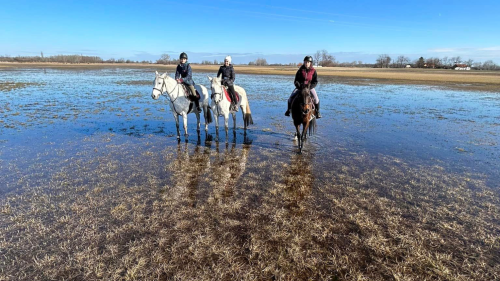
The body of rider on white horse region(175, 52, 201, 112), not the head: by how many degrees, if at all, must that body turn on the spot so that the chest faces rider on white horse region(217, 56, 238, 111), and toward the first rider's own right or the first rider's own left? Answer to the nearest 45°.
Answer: approximately 135° to the first rider's own left

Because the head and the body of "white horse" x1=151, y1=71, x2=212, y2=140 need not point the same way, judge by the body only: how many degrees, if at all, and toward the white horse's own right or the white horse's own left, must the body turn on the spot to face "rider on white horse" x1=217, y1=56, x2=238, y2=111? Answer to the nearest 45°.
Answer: approximately 135° to the white horse's own left

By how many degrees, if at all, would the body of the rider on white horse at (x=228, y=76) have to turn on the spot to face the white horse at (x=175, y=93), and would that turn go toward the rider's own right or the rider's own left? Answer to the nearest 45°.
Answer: approximately 45° to the rider's own right

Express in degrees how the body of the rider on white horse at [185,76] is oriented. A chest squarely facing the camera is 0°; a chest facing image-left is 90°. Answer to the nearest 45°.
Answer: approximately 45°

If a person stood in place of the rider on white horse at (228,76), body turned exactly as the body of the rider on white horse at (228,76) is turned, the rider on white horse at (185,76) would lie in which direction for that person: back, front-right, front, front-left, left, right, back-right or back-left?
front-right

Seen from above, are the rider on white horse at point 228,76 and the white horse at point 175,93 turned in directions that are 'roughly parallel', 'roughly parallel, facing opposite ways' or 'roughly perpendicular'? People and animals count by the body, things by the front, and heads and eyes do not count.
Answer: roughly parallel

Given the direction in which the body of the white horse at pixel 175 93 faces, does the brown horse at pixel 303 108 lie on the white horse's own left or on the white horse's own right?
on the white horse's own left

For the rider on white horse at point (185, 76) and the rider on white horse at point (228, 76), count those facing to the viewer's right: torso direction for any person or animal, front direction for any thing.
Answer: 0

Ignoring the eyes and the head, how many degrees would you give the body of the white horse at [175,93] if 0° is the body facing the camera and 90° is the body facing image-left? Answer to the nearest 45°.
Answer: approximately 45°

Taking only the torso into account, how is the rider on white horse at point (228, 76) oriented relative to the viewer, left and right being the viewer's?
facing the viewer and to the left of the viewer

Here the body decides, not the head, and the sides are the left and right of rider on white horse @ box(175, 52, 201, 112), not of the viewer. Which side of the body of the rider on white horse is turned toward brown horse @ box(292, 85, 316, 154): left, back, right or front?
left

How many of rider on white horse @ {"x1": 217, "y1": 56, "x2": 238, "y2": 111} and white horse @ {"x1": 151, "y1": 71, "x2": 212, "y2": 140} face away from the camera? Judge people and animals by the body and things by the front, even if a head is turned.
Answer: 0

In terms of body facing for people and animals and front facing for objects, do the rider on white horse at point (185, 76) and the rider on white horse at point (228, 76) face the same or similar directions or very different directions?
same or similar directions

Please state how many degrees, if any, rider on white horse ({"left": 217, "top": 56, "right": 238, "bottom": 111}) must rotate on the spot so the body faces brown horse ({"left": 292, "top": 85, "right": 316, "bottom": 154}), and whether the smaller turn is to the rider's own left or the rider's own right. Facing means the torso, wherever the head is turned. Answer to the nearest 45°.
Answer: approximately 90° to the rider's own left
